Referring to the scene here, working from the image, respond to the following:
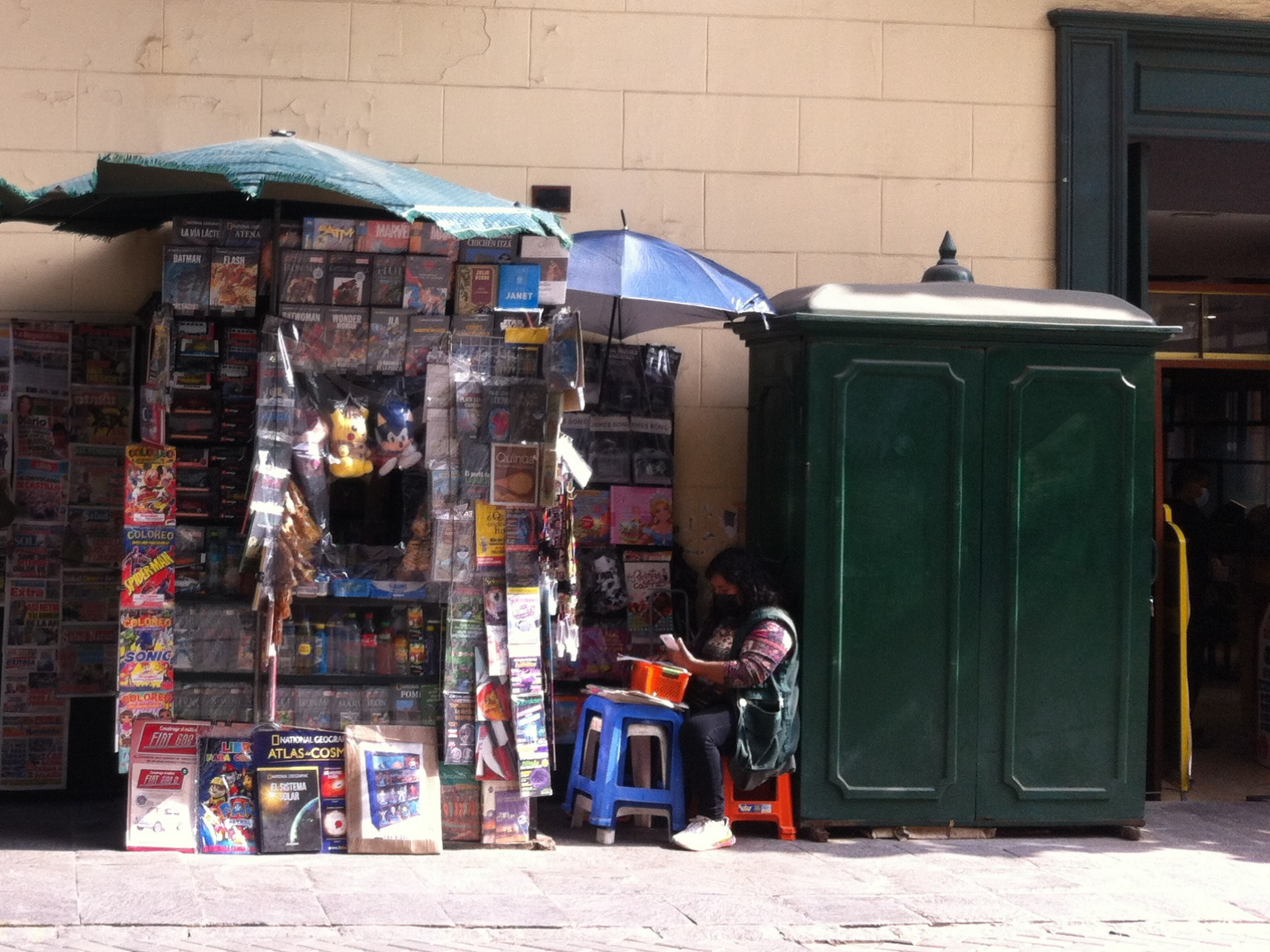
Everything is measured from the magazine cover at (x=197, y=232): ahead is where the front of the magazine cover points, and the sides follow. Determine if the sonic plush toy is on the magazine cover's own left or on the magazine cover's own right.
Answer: on the magazine cover's own left

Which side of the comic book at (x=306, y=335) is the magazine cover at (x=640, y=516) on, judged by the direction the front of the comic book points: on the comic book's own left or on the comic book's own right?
on the comic book's own left

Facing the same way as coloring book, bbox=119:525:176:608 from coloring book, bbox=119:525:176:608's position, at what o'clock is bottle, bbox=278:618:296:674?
The bottle is roughly at 9 o'clock from the coloring book.

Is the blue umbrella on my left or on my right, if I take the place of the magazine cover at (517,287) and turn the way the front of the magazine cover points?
on my left
